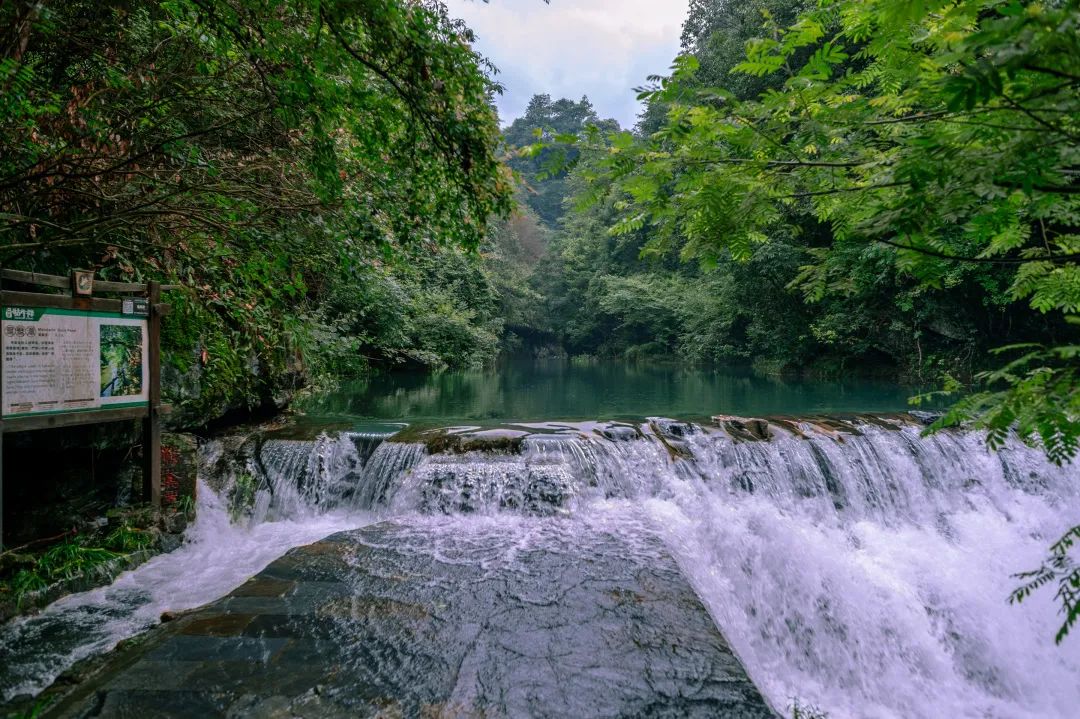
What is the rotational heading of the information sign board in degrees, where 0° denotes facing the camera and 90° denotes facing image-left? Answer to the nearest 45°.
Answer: approximately 315°

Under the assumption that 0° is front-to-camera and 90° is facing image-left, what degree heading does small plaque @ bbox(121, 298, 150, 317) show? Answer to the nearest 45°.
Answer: approximately 0°
